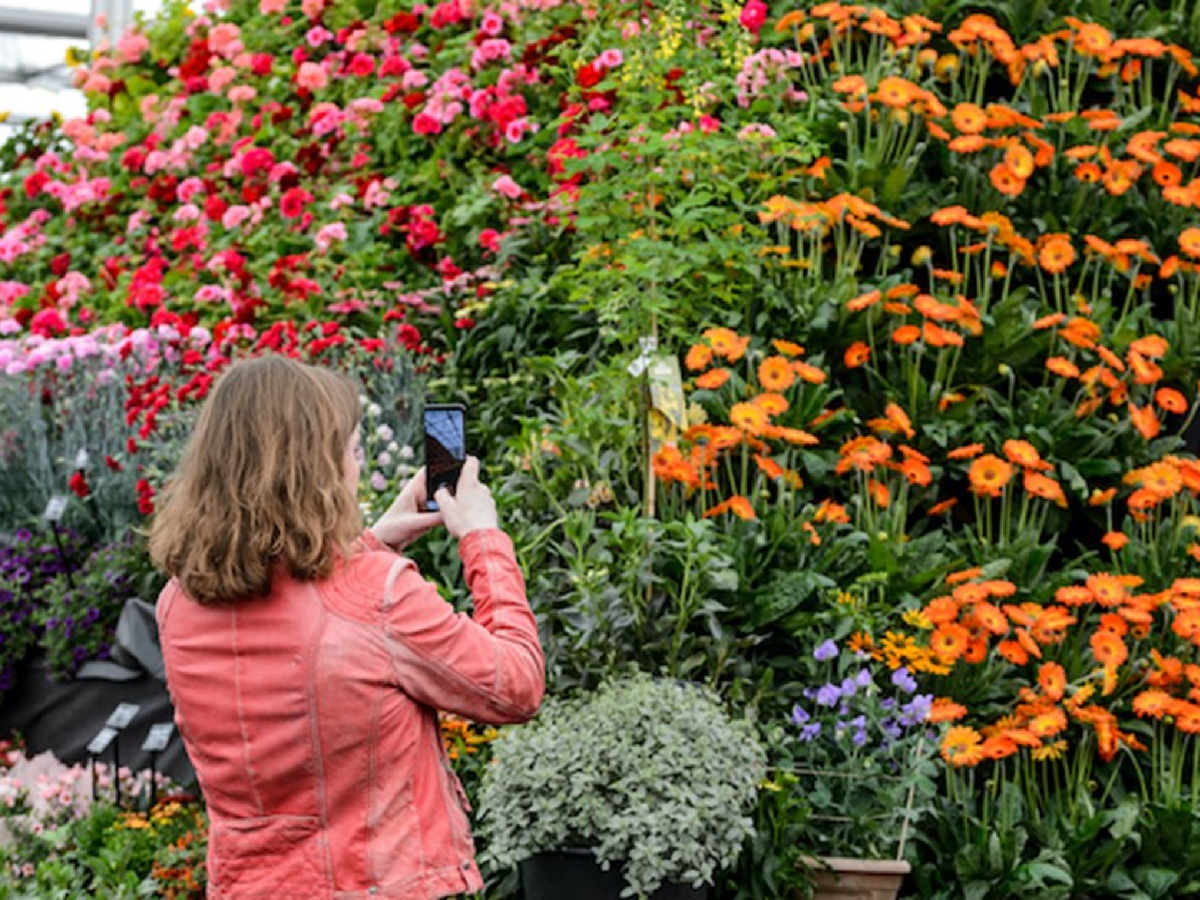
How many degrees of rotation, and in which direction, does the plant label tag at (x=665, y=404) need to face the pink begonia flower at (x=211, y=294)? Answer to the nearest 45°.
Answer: approximately 135° to its right

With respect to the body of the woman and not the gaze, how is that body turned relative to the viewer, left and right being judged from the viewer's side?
facing away from the viewer and to the right of the viewer

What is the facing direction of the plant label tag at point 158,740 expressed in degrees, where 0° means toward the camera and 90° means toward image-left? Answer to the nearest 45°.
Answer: approximately 0°

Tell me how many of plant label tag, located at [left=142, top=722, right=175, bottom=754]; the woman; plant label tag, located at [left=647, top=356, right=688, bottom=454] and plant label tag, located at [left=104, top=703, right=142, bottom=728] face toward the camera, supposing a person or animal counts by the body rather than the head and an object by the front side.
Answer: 3

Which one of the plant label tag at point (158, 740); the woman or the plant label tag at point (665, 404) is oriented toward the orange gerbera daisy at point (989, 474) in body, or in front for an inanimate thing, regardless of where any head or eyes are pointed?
the woman

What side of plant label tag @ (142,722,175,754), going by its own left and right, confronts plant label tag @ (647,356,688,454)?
left

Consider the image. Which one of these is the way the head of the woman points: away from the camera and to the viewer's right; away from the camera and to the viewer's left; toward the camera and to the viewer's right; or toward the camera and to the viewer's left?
away from the camera and to the viewer's right

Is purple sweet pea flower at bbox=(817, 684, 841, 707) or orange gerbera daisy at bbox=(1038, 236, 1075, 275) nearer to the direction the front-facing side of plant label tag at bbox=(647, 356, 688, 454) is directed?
the purple sweet pea flower

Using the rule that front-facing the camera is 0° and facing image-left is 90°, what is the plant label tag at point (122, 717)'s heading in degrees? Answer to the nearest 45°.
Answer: approximately 0°

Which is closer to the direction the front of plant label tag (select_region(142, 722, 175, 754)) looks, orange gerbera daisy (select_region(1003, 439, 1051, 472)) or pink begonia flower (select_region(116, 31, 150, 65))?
the orange gerbera daisy
